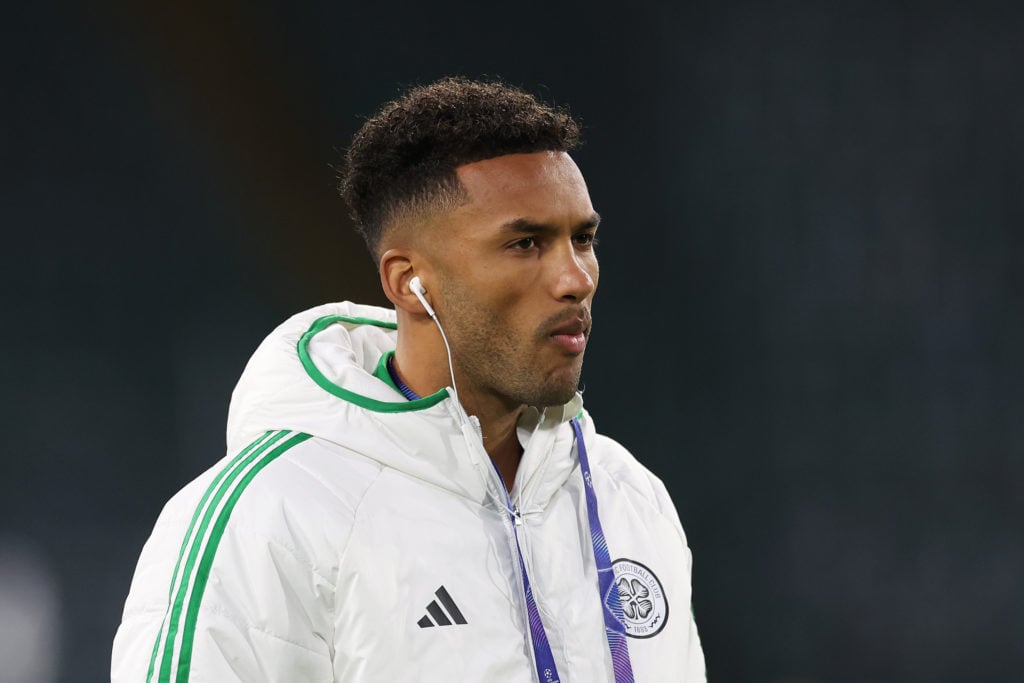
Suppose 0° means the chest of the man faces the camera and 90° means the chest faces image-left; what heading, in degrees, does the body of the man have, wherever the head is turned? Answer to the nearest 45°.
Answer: approximately 315°
